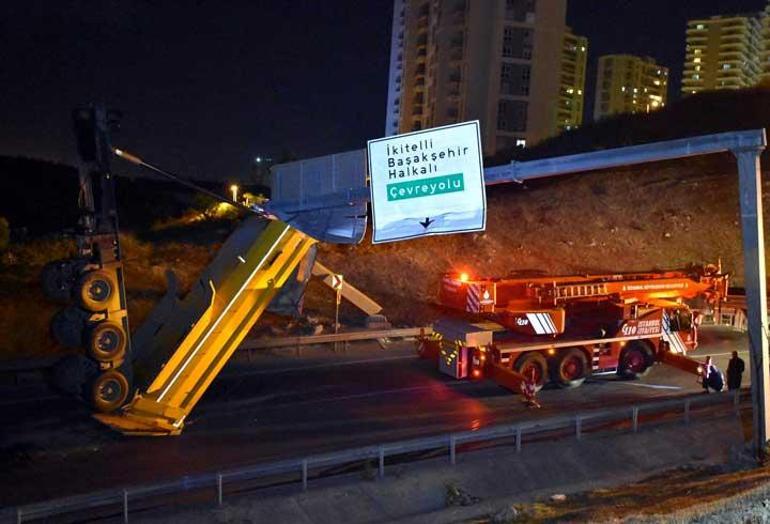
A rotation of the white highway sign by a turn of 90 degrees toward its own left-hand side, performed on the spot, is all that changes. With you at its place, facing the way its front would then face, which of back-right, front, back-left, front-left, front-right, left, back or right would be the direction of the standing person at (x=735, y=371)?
front-left

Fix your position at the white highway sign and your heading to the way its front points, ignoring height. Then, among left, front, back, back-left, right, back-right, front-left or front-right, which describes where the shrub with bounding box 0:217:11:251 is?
back-right

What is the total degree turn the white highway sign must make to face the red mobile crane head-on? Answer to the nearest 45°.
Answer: approximately 135° to its left

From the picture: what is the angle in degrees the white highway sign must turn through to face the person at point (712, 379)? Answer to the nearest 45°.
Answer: approximately 135° to its left

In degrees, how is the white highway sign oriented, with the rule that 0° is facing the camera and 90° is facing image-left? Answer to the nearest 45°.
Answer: approximately 0°

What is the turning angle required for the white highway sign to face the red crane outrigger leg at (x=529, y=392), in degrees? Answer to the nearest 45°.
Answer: approximately 135° to its left
